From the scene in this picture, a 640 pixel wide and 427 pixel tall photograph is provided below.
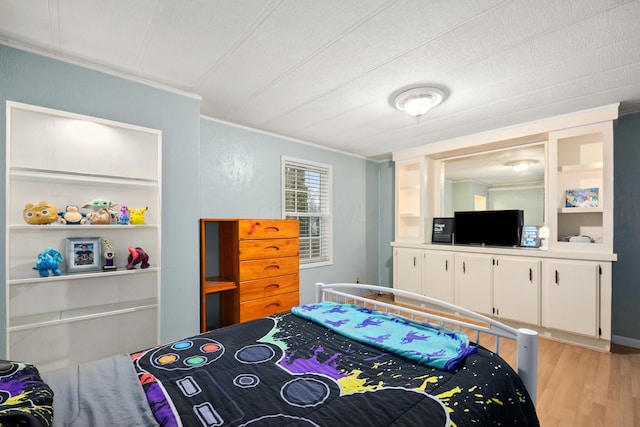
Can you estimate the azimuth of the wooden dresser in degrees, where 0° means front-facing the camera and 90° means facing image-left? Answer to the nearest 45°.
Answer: approximately 315°

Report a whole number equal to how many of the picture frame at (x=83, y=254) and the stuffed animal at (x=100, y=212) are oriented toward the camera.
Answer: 2

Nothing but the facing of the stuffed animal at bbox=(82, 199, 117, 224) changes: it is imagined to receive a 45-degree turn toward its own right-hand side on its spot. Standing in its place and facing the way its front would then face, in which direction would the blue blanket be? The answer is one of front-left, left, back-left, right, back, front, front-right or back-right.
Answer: left

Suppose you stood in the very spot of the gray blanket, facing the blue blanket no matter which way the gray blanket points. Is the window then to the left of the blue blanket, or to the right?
left

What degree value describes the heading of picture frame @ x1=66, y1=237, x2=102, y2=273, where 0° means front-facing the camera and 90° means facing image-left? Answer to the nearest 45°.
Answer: approximately 0°

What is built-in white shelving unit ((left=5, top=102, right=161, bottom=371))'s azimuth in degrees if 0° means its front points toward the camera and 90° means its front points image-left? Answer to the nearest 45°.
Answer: approximately 315°

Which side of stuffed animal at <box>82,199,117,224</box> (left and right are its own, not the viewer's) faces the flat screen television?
left

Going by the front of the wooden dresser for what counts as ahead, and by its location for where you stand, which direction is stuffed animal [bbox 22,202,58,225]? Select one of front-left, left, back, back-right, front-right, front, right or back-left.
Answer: right

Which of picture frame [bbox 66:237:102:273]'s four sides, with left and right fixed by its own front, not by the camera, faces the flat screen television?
left

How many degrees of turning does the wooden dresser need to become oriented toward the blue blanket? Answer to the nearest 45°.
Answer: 0° — it already faces it
